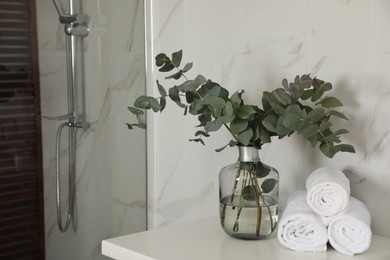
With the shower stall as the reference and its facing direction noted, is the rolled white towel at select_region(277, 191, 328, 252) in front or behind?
in front

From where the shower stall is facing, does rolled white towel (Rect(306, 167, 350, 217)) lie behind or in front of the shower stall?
in front

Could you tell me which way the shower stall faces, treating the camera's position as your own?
facing the viewer

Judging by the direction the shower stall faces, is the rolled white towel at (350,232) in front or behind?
in front
